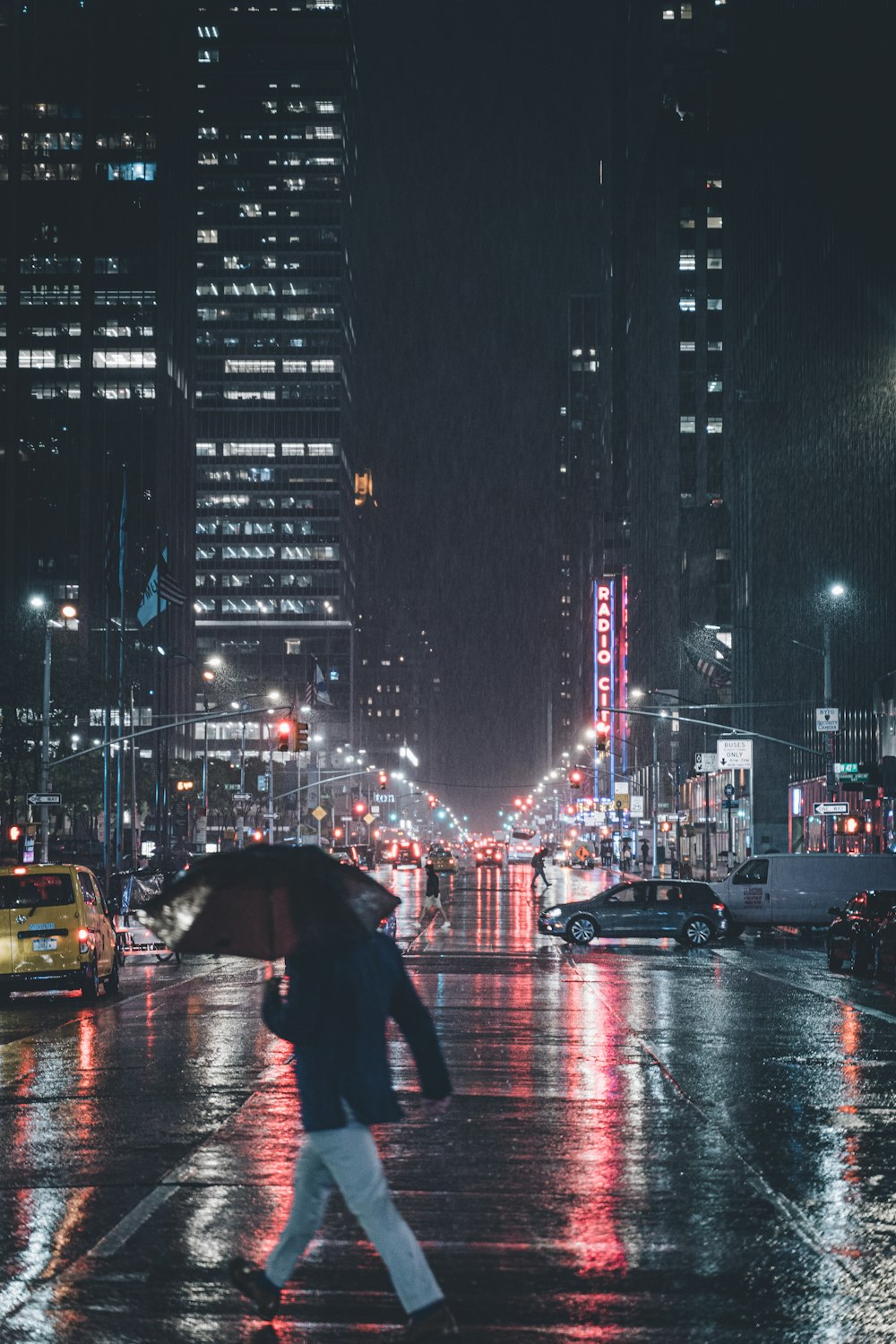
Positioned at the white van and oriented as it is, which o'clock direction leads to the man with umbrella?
The man with umbrella is roughly at 9 o'clock from the white van.

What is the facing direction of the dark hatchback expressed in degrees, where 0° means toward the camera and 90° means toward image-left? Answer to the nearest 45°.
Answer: approximately 90°

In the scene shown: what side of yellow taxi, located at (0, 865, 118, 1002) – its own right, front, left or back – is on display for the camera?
back

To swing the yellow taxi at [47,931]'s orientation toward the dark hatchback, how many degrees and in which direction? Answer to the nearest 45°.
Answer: approximately 45° to its right

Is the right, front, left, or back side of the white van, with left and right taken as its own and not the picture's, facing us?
left

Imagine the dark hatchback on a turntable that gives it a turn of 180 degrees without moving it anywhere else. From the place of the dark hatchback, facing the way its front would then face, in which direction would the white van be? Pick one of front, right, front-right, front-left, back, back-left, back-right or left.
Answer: front-left

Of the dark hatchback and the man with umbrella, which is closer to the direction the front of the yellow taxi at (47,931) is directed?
the dark hatchback

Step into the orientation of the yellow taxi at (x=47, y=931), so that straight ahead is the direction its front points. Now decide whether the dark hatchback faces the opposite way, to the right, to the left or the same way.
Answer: to the left

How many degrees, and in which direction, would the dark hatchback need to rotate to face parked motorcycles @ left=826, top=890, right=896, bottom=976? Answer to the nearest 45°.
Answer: approximately 90° to its left

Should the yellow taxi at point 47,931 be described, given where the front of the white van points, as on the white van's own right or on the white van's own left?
on the white van's own left

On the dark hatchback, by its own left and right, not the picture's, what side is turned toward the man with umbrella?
left
